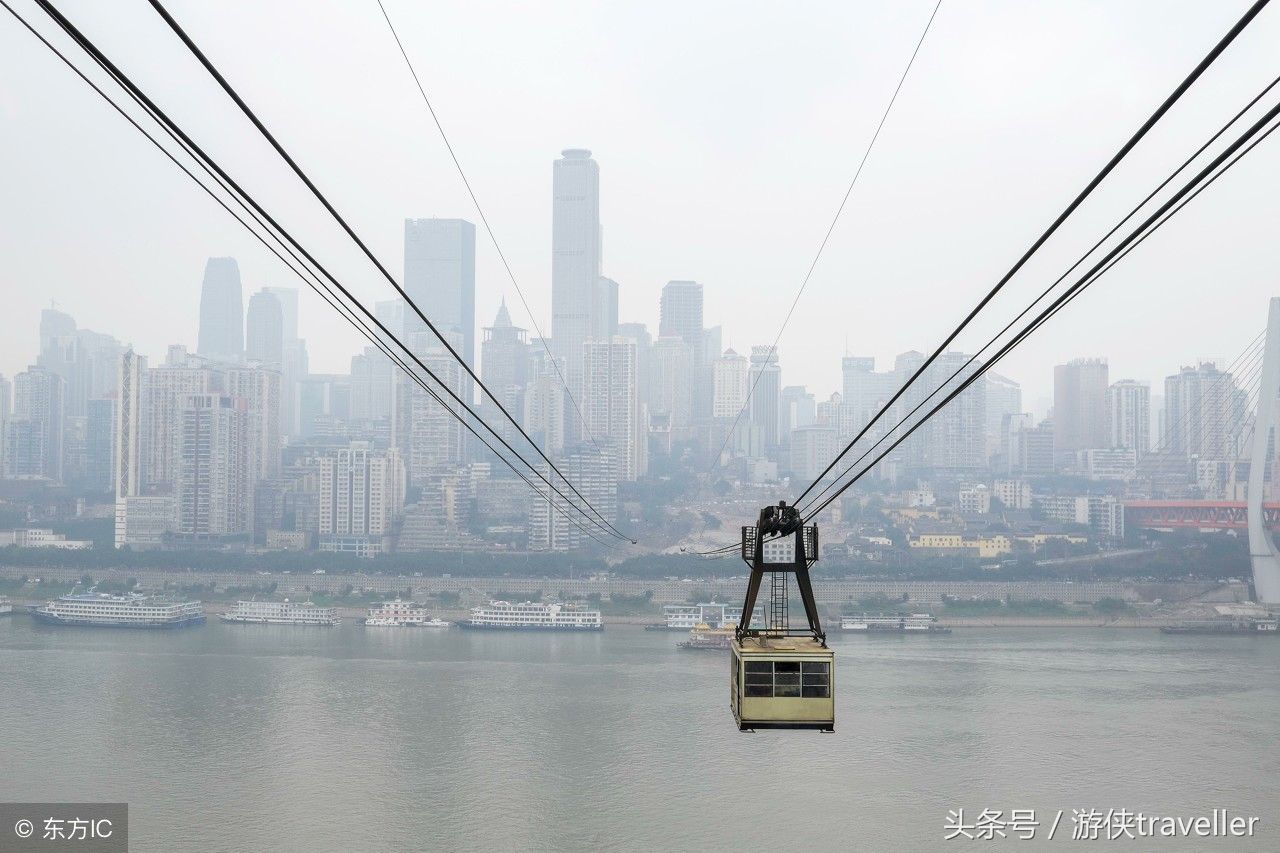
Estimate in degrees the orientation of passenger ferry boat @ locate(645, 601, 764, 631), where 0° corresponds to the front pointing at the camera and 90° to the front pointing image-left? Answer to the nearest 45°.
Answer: approximately 90°

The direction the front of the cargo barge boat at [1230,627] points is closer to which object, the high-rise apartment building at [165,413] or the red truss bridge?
the high-rise apartment building

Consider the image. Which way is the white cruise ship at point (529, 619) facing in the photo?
to the viewer's left

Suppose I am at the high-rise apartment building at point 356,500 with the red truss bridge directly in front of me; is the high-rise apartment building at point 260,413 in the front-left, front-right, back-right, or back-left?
back-left

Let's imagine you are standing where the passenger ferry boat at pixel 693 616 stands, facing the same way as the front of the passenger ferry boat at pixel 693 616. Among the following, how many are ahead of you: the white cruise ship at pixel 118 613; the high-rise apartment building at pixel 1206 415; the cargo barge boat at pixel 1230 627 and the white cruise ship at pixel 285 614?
2

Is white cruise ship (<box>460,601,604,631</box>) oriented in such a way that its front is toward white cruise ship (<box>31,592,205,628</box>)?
yes

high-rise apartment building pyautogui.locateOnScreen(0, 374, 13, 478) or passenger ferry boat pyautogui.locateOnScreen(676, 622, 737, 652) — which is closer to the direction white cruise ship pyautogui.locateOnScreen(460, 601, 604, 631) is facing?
the high-rise apartment building

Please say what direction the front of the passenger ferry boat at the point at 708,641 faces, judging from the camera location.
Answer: facing to the left of the viewer

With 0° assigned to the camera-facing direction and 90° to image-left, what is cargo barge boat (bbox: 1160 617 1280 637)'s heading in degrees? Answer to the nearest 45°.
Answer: approximately 90°

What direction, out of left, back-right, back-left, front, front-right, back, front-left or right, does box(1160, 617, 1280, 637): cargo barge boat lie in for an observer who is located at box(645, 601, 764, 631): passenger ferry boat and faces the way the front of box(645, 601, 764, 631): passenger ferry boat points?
back
